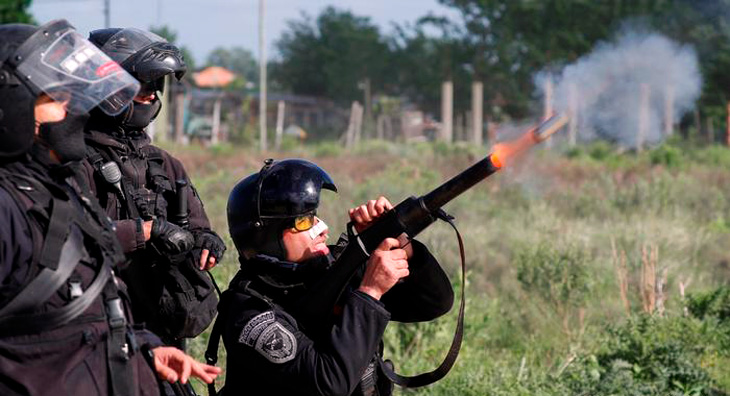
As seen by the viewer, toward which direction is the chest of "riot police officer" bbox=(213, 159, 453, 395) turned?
to the viewer's right

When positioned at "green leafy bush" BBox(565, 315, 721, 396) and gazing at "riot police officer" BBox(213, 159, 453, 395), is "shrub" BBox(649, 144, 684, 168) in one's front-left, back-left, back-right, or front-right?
back-right

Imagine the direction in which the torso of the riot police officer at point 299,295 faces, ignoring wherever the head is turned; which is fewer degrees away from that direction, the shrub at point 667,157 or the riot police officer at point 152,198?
the shrub

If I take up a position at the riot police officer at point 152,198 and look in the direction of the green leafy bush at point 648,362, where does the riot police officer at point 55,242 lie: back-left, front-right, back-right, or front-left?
back-right

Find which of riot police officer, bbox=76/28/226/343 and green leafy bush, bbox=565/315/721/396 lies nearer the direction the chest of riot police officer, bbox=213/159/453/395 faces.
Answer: the green leafy bush

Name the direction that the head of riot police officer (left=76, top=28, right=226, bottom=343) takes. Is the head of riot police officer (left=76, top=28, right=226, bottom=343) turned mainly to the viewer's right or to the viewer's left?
to the viewer's right

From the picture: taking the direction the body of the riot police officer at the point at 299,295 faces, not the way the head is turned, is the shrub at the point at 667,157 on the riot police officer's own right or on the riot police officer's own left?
on the riot police officer's own left

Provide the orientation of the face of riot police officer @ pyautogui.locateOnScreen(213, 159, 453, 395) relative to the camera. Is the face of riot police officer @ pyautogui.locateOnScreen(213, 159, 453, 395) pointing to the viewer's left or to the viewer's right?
to the viewer's right

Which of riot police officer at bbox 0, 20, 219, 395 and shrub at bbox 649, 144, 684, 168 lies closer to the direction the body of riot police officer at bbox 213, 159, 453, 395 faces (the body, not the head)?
the shrub

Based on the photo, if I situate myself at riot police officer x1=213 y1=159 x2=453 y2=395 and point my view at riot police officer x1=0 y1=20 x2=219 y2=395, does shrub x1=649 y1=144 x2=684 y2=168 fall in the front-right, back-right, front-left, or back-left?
back-right

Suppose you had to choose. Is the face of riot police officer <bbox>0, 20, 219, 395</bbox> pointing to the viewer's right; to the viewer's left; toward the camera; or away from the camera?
to the viewer's right

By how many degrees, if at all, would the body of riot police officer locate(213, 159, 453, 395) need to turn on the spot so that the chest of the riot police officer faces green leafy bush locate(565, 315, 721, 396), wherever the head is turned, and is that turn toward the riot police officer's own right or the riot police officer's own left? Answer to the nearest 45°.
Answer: approximately 45° to the riot police officer's own left
